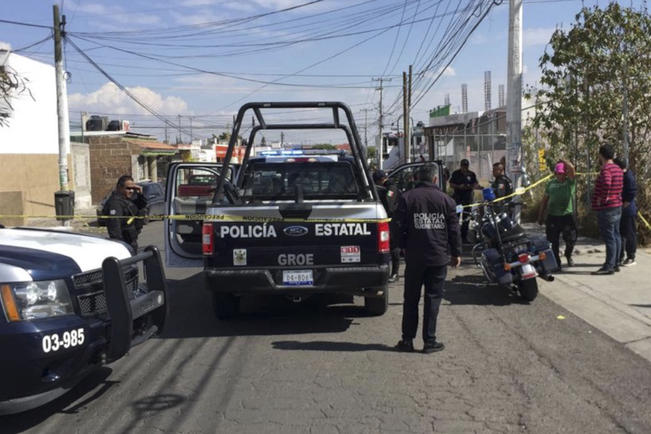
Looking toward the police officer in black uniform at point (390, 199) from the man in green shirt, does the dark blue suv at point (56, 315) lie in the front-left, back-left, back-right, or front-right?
front-left

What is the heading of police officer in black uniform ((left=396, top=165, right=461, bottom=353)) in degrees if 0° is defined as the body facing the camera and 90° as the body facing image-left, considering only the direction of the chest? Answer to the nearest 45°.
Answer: approximately 180°

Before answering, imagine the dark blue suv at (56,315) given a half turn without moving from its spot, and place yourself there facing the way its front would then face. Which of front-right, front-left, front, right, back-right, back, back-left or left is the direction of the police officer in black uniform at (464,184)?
right

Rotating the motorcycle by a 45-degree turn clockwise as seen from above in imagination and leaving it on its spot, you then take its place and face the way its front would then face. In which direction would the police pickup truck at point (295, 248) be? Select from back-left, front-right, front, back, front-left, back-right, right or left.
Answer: back-left

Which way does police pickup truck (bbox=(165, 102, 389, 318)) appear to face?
away from the camera

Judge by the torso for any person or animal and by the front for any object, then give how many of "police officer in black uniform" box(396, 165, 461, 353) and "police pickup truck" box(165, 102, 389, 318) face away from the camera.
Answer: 2

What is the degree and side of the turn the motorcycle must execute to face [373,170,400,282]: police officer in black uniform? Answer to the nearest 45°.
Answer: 0° — it already faces them

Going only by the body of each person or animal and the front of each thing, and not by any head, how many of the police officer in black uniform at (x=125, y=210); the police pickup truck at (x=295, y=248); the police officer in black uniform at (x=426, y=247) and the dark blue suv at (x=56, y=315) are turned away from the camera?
2

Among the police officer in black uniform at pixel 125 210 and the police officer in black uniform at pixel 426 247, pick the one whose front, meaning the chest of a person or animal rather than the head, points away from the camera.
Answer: the police officer in black uniform at pixel 426 247

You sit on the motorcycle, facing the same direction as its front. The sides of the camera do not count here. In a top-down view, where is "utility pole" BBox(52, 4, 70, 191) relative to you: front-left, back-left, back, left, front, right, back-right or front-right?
front

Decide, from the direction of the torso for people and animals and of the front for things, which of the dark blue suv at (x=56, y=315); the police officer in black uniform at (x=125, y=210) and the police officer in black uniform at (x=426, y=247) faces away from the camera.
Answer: the police officer in black uniform at (x=426, y=247)
